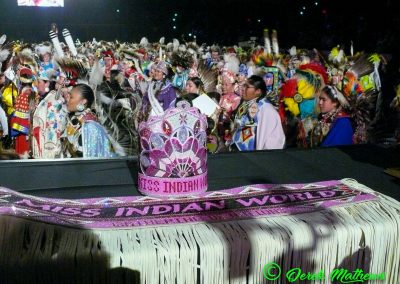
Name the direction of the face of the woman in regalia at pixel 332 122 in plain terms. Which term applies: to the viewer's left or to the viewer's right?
to the viewer's left

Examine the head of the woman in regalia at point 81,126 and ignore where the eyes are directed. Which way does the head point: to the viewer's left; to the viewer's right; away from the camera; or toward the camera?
to the viewer's left

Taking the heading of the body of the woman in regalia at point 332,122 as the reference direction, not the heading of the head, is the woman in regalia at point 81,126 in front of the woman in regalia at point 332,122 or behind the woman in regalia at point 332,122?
in front

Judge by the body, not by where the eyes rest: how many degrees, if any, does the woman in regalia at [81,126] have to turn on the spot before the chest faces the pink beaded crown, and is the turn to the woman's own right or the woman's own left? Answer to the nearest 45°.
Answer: approximately 90° to the woman's own left

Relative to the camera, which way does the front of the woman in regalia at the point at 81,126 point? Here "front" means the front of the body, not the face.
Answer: to the viewer's left

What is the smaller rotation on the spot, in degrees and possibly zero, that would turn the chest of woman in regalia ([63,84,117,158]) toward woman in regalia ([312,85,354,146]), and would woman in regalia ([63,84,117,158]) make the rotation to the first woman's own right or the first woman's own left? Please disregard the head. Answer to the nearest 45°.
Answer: approximately 180°
